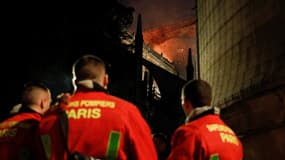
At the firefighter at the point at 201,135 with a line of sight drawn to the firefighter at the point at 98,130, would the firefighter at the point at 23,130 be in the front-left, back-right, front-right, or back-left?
front-right

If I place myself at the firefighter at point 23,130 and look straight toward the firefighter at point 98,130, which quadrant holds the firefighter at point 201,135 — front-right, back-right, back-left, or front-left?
front-left

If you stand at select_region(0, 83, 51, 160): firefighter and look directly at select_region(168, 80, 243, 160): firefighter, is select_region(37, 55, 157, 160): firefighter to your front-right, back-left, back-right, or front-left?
front-right

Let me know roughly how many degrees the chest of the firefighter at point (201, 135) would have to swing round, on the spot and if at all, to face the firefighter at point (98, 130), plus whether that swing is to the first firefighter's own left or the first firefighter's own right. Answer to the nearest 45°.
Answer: approximately 90° to the first firefighter's own left

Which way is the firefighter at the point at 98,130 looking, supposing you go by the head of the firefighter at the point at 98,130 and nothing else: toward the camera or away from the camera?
away from the camera

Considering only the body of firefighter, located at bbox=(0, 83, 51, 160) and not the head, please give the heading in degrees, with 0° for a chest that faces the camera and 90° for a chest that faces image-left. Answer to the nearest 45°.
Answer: approximately 225°

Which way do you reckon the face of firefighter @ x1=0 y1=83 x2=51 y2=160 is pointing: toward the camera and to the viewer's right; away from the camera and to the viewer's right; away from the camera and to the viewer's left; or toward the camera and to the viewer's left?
away from the camera and to the viewer's right

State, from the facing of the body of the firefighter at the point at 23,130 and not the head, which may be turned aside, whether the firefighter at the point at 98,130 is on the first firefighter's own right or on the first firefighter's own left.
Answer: on the first firefighter's own right

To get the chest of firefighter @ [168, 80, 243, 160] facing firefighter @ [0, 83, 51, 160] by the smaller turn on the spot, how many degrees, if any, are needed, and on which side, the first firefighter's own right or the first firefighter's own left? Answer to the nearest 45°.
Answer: approximately 45° to the first firefighter's own left

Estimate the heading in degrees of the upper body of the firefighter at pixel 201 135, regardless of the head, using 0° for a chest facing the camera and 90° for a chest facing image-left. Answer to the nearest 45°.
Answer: approximately 135°

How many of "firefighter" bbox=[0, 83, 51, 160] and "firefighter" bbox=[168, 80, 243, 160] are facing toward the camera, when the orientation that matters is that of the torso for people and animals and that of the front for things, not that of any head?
0

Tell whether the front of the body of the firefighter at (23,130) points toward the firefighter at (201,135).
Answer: no
